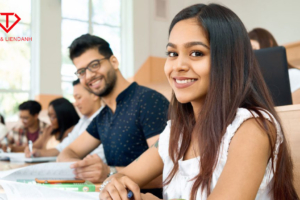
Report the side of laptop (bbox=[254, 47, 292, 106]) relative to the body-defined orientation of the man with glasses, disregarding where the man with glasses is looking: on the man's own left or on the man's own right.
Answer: on the man's own left

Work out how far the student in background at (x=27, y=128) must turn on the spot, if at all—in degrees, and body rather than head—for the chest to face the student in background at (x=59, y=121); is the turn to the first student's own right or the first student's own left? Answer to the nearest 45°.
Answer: approximately 45° to the first student's own left

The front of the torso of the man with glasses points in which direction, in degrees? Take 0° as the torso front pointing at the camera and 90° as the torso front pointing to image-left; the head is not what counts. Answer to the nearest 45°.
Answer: approximately 45°

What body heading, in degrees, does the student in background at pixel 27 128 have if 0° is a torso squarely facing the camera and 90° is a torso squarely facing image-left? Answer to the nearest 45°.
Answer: approximately 45°

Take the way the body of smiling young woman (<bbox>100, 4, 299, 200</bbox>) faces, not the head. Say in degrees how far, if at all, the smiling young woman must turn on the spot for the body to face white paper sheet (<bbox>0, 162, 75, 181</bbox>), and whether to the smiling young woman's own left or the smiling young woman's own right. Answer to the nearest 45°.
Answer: approximately 90° to the smiling young woman's own right

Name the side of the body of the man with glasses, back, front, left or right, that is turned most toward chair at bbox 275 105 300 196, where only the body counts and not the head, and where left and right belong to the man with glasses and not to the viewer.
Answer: left
